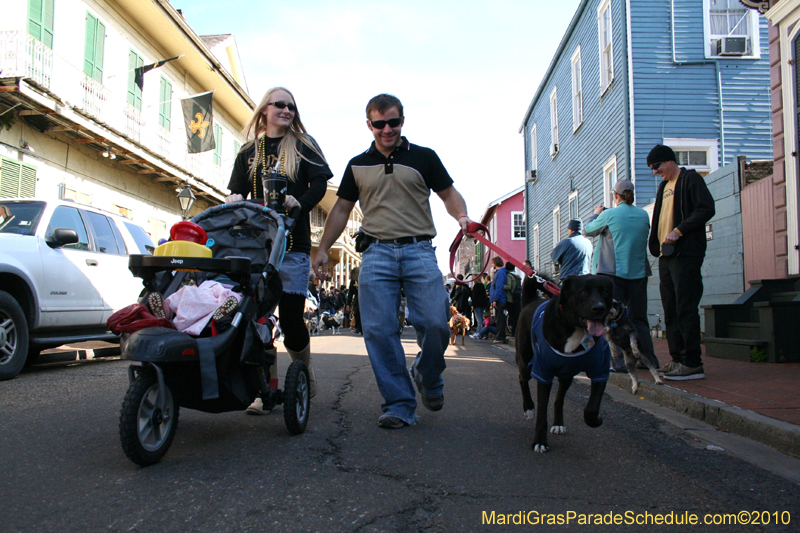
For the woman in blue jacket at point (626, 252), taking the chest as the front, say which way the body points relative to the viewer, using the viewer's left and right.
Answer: facing away from the viewer and to the left of the viewer

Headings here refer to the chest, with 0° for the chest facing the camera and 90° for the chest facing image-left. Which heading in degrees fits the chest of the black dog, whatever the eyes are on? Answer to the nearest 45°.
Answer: approximately 315°

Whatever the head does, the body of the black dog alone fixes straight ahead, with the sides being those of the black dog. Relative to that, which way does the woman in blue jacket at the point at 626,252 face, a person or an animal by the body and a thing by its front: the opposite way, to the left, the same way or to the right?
the opposite way

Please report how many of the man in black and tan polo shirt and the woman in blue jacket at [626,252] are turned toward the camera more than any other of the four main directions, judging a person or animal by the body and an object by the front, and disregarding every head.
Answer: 1

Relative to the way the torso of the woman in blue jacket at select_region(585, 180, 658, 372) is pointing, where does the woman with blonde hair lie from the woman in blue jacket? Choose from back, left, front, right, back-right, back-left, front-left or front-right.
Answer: left

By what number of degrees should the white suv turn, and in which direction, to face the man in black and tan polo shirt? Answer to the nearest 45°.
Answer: approximately 90° to its left

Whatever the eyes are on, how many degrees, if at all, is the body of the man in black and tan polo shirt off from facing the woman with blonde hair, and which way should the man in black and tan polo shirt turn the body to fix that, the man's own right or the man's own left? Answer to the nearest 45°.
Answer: approximately 90° to the man's own right

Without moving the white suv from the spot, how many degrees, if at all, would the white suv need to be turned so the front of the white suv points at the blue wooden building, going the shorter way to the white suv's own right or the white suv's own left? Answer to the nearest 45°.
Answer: approximately 135° to the white suv's own left

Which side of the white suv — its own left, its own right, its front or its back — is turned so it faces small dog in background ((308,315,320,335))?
back

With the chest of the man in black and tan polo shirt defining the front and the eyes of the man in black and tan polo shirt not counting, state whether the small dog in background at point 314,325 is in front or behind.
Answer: behind

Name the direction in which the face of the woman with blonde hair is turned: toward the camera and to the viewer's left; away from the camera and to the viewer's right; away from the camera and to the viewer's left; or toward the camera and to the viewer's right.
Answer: toward the camera and to the viewer's right
